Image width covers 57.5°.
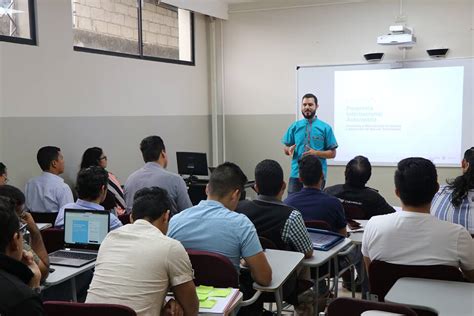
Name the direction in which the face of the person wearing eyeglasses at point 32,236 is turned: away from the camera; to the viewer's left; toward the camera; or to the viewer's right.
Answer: to the viewer's right

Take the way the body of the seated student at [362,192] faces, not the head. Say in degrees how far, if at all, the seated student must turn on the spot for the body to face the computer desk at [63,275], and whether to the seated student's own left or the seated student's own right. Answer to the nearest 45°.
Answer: approximately 135° to the seated student's own left

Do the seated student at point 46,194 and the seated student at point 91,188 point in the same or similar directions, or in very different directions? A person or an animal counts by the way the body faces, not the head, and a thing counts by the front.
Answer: same or similar directions

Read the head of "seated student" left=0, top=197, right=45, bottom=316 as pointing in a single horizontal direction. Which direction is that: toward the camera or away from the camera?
away from the camera

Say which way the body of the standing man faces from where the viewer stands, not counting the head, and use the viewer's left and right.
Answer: facing the viewer

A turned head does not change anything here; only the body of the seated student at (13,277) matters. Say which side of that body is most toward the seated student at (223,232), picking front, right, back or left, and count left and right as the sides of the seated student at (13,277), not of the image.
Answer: front

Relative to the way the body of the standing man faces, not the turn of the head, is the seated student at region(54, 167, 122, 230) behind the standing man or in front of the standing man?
in front

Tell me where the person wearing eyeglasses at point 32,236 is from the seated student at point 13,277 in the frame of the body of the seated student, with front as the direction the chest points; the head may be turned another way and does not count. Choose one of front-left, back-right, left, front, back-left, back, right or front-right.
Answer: front-left

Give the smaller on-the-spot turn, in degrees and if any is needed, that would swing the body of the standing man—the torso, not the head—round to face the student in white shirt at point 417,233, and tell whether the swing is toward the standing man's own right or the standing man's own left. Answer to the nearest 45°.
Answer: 0° — they already face them

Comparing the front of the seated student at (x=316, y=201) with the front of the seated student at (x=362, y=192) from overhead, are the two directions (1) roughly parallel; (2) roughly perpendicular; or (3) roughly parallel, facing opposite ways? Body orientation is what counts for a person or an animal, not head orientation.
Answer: roughly parallel

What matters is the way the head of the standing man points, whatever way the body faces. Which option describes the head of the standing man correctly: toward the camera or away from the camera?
toward the camera

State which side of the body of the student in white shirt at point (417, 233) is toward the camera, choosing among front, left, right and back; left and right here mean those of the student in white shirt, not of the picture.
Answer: back

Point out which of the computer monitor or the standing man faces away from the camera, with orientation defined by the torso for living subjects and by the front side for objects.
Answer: the computer monitor

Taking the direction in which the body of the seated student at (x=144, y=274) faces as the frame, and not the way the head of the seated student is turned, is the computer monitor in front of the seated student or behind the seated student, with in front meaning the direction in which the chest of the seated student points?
in front

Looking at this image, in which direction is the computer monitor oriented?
away from the camera

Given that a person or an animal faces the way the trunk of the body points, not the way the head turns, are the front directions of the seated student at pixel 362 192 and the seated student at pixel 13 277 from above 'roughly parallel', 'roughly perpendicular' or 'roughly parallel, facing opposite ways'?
roughly parallel

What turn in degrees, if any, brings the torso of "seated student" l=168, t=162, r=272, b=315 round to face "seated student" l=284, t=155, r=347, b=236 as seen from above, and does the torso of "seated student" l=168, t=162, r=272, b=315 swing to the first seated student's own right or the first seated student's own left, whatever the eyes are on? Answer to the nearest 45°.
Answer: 0° — they already face them

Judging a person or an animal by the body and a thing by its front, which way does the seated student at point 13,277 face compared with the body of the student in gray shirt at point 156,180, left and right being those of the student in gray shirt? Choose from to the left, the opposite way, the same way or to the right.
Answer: the same way

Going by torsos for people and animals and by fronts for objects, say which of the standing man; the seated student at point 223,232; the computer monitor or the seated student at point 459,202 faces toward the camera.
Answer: the standing man
